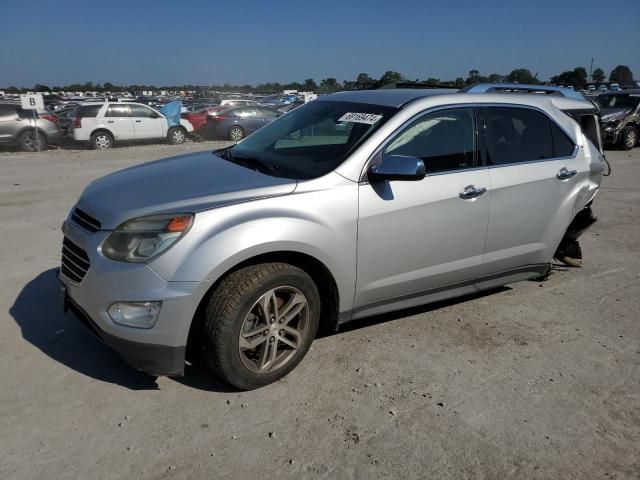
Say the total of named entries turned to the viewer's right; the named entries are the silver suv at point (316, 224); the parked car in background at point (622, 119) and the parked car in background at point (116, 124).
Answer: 1

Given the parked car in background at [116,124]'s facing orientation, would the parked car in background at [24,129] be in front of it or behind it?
behind

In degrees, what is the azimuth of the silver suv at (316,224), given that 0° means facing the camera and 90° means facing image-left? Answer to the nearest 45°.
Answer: approximately 45°

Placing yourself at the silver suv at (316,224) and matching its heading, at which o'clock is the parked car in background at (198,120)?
The parked car in background is roughly at 4 o'clock from the silver suv.

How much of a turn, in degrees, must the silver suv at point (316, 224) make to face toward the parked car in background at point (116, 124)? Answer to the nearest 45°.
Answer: approximately 90° to its right

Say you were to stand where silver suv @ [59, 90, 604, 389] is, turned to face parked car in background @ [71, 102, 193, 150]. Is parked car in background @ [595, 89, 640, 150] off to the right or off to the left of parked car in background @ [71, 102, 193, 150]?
right

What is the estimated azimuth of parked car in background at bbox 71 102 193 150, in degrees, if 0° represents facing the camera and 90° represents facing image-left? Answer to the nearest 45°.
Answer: approximately 270°

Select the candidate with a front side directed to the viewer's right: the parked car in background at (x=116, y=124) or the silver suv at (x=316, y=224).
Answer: the parked car in background

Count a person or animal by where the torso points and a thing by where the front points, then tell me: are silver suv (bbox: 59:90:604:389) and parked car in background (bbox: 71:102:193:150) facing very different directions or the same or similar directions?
very different directions

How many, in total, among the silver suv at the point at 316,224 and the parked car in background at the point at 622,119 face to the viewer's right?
0

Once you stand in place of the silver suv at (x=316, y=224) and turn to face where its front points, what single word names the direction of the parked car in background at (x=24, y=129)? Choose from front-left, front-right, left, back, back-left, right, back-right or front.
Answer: right

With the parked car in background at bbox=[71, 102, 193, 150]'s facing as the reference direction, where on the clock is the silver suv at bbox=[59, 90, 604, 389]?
The silver suv is roughly at 3 o'clock from the parked car in background.

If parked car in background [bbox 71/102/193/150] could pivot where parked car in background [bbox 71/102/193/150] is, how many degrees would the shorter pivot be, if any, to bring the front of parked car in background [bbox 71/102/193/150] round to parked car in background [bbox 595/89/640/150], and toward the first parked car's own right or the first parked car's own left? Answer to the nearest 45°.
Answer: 0° — it already faces it
